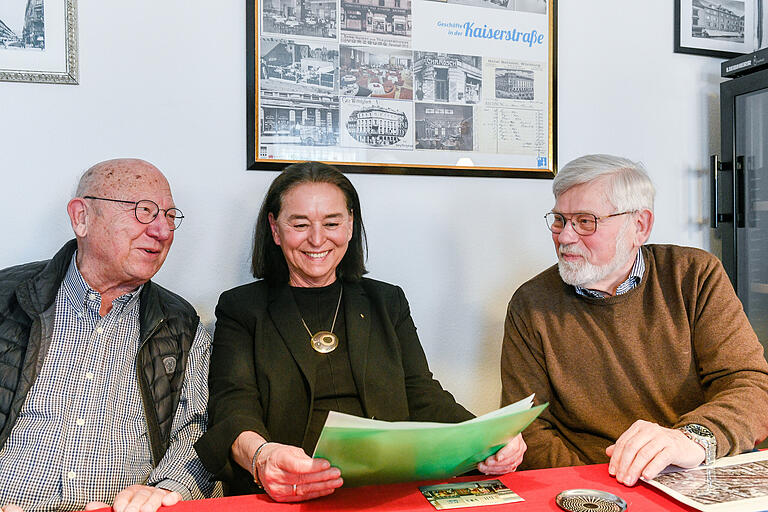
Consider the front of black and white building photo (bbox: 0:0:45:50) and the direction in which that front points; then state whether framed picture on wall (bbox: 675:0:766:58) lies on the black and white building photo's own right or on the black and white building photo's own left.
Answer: on the black and white building photo's own left

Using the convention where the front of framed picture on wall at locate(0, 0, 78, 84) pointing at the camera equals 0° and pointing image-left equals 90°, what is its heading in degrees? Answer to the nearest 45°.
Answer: approximately 0°

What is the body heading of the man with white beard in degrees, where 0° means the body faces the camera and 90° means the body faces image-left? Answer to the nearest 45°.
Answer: approximately 45°
